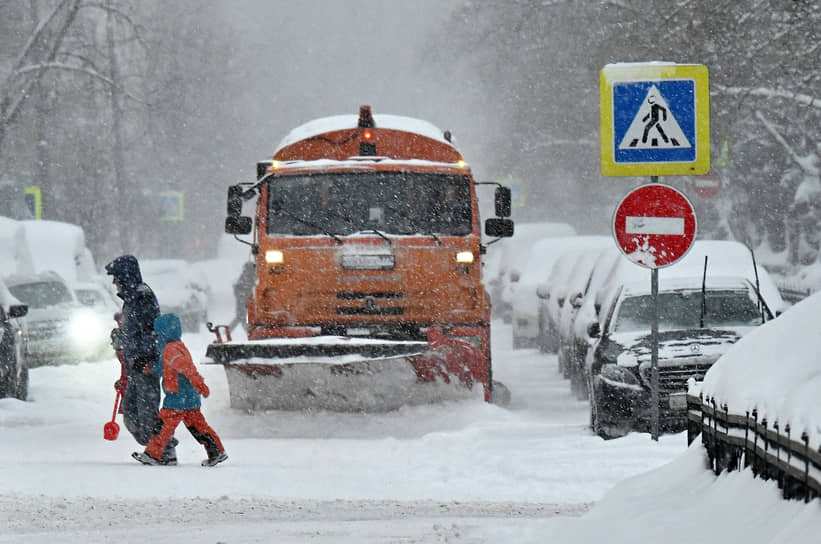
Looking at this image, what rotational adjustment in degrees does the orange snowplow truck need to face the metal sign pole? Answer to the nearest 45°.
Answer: approximately 45° to its left

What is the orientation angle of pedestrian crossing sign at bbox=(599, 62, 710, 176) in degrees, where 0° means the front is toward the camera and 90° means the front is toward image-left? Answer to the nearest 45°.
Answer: approximately 0°

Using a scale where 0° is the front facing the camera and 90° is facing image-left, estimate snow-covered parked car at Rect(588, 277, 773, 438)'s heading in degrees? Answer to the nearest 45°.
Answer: approximately 0°

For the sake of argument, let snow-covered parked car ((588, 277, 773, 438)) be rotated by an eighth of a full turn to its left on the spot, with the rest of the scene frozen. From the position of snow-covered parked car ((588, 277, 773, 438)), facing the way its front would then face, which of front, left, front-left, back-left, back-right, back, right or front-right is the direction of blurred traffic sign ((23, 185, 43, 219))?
back

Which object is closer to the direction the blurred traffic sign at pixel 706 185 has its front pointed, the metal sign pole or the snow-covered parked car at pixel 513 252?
the metal sign pole
